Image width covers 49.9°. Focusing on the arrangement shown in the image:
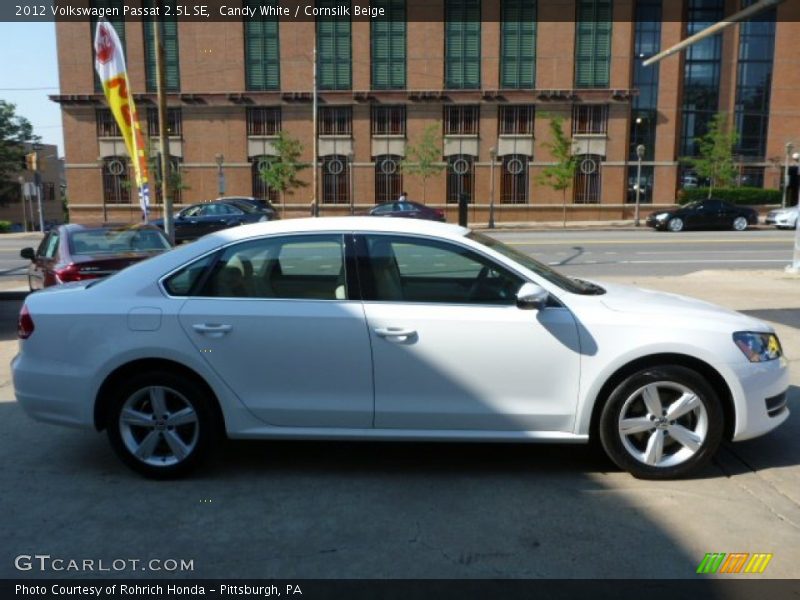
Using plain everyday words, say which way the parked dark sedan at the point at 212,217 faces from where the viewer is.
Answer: facing away from the viewer and to the left of the viewer

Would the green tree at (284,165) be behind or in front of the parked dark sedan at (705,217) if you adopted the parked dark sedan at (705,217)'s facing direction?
in front

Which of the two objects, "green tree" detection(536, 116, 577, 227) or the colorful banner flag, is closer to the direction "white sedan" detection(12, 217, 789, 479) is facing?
the green tree

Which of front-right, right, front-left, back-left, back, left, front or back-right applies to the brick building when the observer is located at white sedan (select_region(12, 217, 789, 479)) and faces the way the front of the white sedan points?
left

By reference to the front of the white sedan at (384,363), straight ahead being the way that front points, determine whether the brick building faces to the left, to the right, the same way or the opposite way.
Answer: to the right

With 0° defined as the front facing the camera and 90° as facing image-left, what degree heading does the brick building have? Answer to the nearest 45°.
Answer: approximately 0°

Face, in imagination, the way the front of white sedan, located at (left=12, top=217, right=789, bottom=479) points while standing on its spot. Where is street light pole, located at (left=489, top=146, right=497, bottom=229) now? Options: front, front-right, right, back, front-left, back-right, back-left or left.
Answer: left

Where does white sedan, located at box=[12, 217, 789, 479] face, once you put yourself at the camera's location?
facing to the right of the viewer

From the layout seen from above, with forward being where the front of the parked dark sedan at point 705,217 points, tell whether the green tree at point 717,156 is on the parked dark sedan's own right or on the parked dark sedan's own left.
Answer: on the parked dark sedan's own right

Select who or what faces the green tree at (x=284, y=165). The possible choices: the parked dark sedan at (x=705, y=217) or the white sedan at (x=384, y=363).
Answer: the parked dark sedan

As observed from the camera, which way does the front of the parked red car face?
facing away from the viewer and to the left of the viewer

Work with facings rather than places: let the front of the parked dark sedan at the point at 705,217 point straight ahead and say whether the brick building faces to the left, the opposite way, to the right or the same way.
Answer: to the left

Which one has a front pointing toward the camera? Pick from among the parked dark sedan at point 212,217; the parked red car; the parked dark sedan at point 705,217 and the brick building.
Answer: the brick building

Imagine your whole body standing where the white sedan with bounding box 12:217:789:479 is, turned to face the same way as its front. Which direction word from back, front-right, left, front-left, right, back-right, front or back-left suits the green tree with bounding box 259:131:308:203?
left

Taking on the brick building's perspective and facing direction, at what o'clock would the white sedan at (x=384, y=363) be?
The white sedan is roughly at 12 o'clock from the brick building.

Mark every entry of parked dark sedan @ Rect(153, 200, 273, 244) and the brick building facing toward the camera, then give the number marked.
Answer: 1
